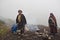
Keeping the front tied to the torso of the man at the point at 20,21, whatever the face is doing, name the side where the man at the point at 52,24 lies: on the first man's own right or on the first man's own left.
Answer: on the first man's own left
